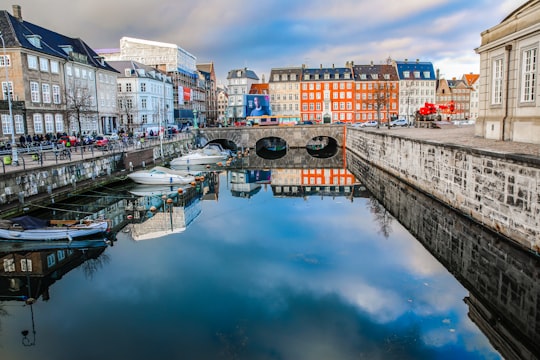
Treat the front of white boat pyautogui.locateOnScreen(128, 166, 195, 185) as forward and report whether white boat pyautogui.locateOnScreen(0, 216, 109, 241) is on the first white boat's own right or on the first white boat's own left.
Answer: on the first white boat's own left
